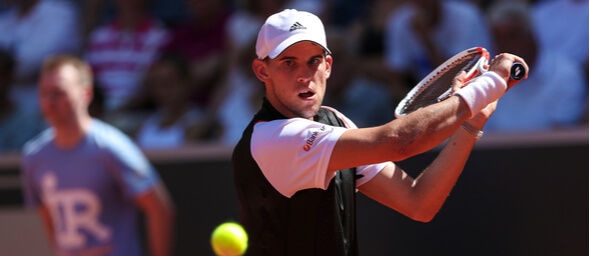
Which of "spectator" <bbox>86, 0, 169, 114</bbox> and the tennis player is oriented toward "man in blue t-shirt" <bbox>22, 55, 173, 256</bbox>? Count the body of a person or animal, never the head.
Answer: "spectator" <bbox>86, 0, 169, 114</bbox>

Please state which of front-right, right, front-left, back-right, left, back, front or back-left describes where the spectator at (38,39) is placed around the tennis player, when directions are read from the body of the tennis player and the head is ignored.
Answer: back-left

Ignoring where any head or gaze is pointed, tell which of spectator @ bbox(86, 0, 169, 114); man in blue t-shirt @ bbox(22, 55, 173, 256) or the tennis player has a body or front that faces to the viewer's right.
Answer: the tennis player

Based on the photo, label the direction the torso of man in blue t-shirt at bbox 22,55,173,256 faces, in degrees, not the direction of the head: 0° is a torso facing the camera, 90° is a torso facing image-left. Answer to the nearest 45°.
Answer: approximately 45°

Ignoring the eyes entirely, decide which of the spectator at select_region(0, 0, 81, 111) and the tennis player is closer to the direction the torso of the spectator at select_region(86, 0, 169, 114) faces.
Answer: the tennis player

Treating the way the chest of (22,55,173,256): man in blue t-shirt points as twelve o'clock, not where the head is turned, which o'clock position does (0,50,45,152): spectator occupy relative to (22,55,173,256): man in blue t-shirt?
(0,50,45,152): spectator is roughly at 4 o'clock from (22,55,173,256): man in blue t-shirt.

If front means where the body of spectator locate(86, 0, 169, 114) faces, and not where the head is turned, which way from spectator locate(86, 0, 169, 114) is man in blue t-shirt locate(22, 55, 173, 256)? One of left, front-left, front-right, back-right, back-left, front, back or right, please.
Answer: front

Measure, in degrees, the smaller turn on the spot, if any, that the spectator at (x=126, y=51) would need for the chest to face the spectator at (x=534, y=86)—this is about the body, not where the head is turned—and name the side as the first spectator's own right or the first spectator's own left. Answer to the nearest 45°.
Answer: approximately 45° to the first spectator's own left

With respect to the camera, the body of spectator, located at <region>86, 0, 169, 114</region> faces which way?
toward the camera

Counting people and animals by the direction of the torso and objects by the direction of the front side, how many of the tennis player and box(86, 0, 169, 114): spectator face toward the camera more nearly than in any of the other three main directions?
1

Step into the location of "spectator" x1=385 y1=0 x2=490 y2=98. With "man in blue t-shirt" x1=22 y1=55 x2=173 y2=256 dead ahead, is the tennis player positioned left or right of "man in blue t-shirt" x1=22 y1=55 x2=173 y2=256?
left

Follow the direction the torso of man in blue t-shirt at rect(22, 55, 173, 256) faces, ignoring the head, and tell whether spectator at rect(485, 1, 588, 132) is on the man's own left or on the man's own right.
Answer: on the man's own left

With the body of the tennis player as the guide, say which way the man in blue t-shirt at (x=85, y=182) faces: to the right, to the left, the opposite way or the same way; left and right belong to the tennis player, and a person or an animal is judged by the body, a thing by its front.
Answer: to the right

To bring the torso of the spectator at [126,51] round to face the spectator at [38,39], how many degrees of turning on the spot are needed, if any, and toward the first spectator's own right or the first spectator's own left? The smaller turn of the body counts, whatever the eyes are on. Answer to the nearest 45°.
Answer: approximately 135° to the first spectator's own right
